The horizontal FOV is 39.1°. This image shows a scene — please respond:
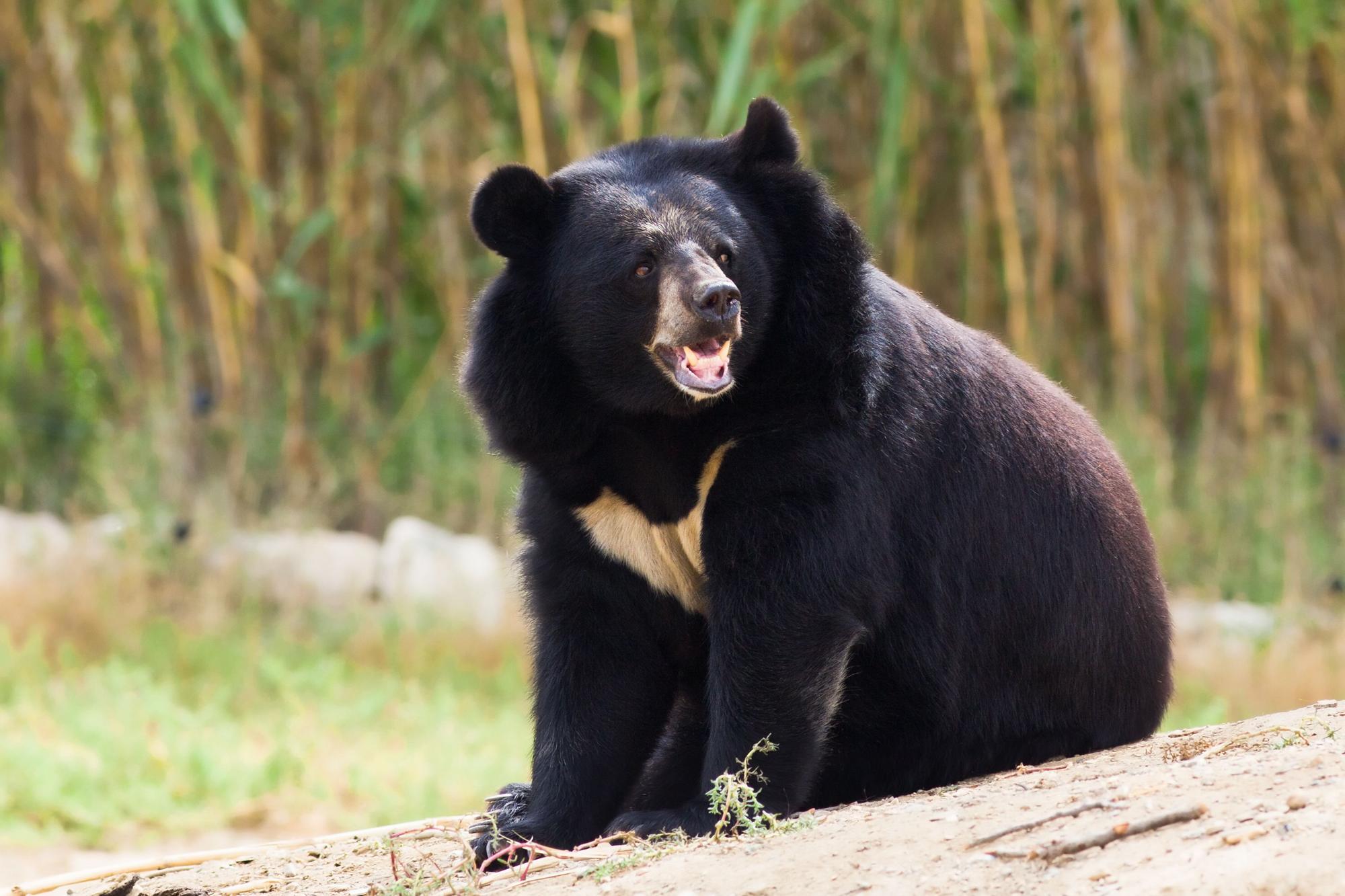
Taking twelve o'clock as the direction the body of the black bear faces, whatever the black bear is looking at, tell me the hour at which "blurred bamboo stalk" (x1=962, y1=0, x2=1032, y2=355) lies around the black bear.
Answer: The blurred bamboo stalk is roughly at 5 o'clock from the black bear.

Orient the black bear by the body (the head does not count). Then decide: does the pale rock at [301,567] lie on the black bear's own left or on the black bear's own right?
on the black bear's own right

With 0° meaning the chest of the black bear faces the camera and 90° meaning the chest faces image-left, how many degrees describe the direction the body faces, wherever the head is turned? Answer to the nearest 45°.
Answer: approximately 45°

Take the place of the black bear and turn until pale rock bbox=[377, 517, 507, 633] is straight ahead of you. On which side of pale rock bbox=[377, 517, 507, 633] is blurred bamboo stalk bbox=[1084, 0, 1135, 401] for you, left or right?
right

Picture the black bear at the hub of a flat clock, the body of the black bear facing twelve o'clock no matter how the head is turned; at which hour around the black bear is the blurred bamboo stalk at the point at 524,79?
The blurred bamboo stalk is roughly at 4 o'clock from the black bear.

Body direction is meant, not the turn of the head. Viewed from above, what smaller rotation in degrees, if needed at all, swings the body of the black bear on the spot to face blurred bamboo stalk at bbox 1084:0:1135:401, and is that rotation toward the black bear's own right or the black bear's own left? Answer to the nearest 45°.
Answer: approximately 135° to the black bear's own right
